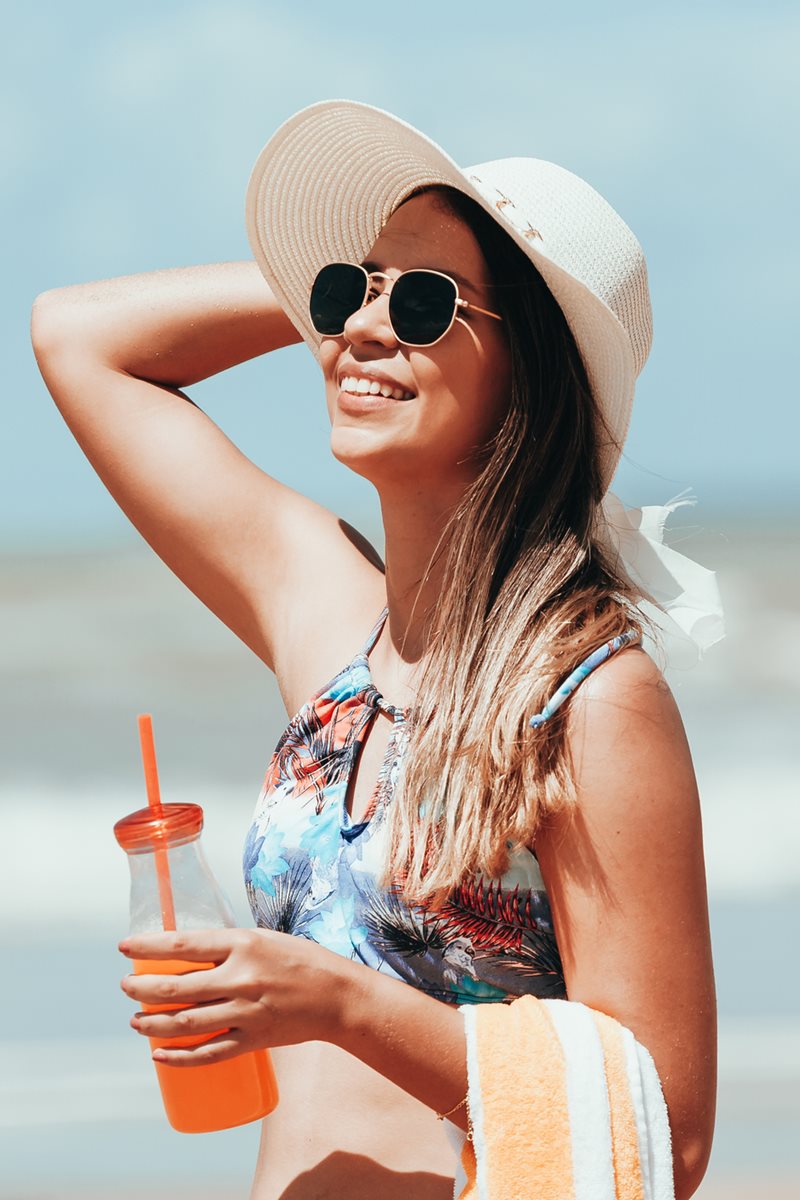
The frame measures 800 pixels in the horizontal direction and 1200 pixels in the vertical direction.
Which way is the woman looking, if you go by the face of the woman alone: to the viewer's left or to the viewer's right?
to the viewer's left

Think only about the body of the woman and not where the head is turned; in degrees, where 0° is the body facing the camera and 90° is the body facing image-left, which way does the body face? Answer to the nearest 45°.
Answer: approximately 45°
